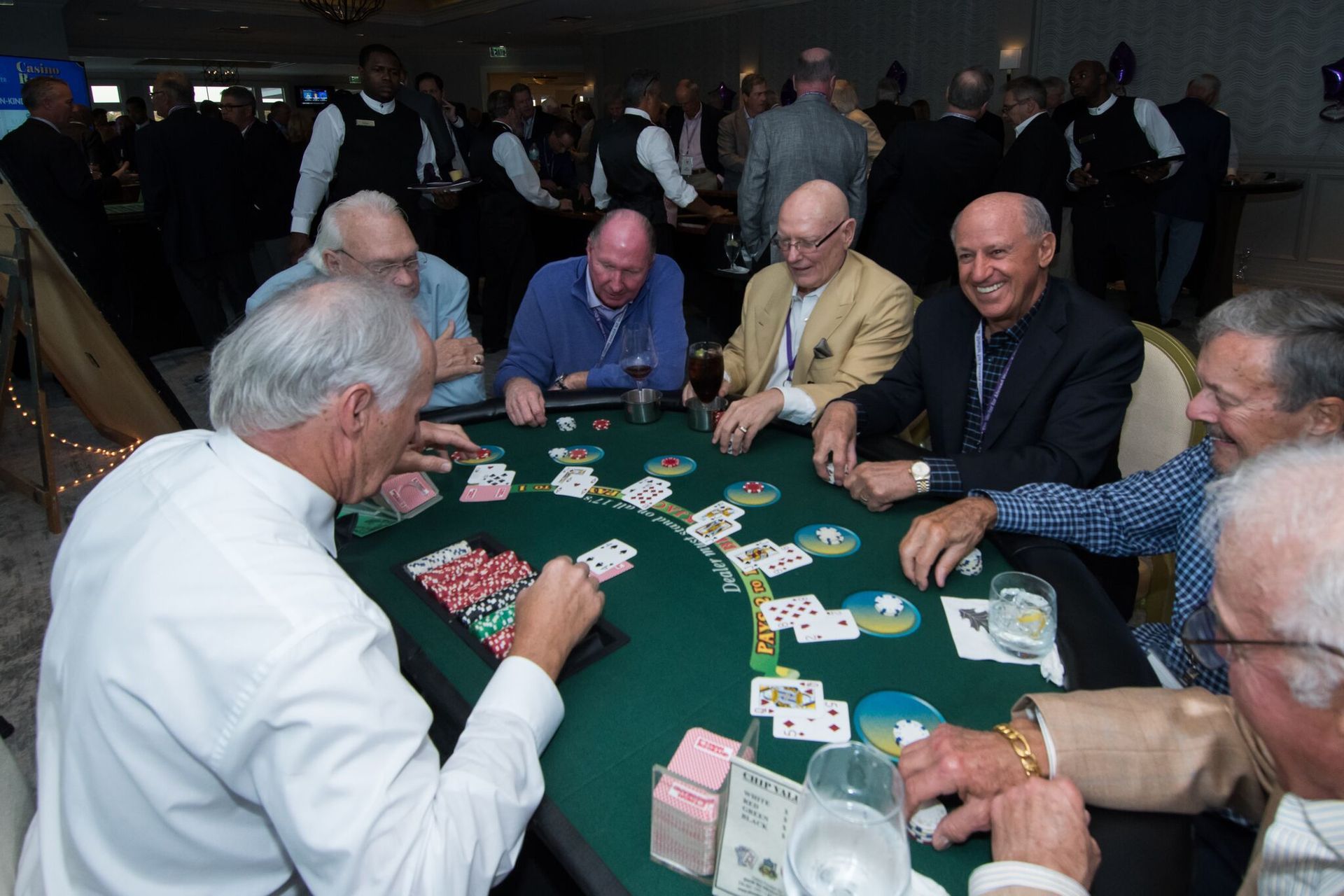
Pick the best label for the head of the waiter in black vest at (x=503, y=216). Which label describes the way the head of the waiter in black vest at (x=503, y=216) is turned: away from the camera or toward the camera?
away from the camera

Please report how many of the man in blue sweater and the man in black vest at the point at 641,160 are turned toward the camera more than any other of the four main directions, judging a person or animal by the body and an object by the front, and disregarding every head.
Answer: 1

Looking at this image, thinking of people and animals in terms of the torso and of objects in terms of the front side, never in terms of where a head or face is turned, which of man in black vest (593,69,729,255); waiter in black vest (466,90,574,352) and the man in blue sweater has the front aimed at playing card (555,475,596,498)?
the man in blue sweater

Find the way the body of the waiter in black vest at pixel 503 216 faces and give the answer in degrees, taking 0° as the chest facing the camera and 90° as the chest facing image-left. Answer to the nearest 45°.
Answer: approximately 225°

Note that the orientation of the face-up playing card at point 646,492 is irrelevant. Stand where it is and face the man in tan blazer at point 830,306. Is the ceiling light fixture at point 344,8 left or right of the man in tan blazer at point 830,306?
left

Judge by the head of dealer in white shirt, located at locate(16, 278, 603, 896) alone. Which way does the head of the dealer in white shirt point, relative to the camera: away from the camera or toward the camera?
away from the camera

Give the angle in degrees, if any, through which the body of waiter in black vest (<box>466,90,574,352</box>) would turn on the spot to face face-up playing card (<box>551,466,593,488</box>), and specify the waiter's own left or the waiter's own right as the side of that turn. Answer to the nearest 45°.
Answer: approximately 135° to the waiter's own right

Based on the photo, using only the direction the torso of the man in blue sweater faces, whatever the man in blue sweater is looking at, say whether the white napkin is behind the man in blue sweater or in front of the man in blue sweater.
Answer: in front

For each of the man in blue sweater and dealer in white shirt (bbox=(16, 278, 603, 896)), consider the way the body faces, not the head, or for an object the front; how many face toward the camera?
1

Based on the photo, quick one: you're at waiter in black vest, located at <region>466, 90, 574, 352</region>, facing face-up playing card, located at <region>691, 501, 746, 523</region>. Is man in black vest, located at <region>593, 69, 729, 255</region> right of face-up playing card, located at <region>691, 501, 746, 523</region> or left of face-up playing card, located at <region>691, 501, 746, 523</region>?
left
